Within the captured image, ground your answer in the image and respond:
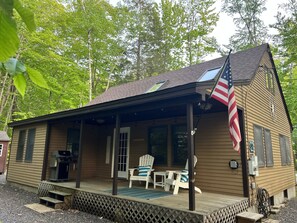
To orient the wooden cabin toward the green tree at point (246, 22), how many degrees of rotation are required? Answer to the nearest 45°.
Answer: approximately 180°

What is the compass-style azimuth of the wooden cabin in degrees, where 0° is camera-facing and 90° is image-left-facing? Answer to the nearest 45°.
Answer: approximately 45°

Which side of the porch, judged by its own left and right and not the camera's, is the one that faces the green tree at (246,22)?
back

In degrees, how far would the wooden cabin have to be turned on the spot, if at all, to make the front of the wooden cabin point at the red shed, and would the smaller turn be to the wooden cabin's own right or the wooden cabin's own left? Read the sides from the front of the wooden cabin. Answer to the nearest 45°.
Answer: approximately 90° to the wooden cabin's own right

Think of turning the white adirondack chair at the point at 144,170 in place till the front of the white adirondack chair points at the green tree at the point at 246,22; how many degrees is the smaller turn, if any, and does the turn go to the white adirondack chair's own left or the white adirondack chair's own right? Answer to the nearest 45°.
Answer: approximately 180°

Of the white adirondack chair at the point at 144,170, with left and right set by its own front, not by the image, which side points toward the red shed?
right

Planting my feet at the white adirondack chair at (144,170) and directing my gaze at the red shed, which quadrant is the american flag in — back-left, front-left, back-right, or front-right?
back-left

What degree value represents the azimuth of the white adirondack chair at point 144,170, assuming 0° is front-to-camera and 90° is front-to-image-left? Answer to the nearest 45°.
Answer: approximately 45°

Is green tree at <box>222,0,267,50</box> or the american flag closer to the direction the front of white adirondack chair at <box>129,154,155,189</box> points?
the american flag

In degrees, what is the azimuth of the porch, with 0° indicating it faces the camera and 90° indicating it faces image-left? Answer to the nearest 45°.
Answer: approximately 45°
